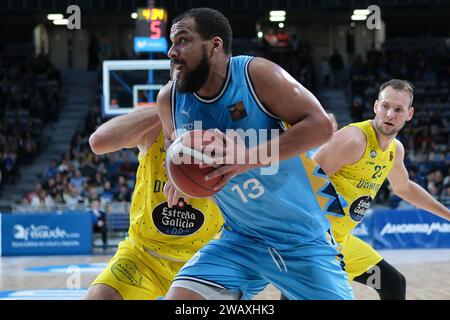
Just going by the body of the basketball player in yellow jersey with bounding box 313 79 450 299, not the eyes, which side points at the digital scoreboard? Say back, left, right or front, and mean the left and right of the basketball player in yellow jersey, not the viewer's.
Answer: back

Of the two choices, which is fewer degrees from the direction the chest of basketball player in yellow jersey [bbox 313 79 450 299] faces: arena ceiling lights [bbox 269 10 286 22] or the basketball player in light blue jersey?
the basketball player in light blue jersey

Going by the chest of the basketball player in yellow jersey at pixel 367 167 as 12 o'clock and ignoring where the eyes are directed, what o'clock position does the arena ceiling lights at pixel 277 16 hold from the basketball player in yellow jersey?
The arena ceiling lights is roughly at 7 o'clock from the basketball player in yellow jersey.

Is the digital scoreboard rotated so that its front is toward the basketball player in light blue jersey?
yes

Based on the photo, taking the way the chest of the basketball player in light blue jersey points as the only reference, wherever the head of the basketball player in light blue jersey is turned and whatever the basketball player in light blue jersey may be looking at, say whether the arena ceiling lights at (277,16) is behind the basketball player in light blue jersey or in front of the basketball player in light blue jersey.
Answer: behind

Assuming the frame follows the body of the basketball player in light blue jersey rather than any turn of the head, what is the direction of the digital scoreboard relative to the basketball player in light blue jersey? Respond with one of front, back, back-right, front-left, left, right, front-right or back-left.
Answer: back-right

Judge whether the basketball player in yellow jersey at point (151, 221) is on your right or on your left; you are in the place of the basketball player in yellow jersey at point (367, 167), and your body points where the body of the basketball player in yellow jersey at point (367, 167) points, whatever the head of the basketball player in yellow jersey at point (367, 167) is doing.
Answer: on your right

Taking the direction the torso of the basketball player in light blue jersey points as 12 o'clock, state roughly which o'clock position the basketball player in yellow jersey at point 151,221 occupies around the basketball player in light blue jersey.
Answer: The basketball player in yellow jersey is roughly at 3 o'clock from the basketball player in light blue jersey.

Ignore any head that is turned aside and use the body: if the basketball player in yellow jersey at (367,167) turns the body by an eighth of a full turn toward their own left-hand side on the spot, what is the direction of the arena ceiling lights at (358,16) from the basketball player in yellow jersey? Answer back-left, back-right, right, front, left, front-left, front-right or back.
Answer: left
